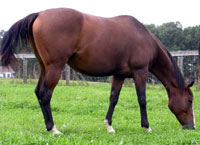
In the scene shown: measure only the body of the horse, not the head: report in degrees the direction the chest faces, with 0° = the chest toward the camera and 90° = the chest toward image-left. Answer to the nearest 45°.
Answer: approximately 270°
